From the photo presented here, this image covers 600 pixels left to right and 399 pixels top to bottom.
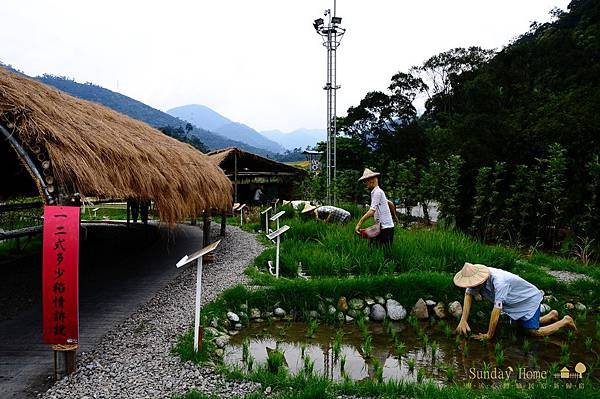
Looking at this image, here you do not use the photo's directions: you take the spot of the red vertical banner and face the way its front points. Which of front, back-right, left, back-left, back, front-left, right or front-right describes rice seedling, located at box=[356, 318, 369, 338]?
left

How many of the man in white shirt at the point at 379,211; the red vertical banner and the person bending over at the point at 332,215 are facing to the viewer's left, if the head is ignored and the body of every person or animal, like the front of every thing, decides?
2

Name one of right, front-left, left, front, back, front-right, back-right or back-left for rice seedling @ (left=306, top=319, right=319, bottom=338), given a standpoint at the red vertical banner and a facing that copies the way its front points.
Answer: left

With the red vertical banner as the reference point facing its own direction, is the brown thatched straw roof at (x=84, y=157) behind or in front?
behind

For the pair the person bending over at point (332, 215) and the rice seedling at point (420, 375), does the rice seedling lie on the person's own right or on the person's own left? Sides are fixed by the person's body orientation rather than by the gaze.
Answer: on the person's own left

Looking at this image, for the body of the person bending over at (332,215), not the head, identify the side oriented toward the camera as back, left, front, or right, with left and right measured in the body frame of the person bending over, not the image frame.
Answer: left

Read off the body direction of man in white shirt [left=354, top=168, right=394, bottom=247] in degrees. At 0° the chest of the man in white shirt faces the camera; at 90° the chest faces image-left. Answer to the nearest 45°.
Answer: approximately 90°

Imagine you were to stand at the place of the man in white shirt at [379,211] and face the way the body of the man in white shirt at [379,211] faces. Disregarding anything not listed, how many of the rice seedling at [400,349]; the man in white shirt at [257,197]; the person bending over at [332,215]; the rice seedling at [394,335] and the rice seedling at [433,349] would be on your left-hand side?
3

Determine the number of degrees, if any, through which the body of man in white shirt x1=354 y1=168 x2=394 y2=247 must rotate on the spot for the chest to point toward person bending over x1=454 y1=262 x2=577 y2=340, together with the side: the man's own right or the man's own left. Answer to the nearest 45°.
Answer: approximately 135° to the man's own left

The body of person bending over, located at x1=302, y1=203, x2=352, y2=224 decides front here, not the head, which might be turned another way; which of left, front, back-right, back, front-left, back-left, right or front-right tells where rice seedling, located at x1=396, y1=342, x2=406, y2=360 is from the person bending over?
left

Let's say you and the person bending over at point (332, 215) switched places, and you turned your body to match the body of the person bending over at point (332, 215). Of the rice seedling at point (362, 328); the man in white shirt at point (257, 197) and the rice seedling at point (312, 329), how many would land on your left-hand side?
2

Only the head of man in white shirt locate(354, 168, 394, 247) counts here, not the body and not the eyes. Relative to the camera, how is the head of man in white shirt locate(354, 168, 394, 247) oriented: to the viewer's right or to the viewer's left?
to the viewer's left

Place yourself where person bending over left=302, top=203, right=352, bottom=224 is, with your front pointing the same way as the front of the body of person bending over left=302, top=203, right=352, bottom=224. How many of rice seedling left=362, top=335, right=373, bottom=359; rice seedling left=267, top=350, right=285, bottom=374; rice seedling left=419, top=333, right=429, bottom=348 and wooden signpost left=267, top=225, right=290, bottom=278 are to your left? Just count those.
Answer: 4

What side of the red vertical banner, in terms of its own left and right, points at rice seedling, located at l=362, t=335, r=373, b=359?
left

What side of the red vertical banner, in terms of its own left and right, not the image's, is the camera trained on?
front

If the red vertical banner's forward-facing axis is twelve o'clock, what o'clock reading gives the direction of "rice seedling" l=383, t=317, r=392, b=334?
The rice seedling is roughly at 9 o'clock from the red vertical banner.
